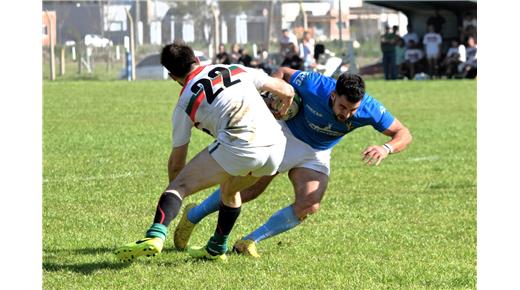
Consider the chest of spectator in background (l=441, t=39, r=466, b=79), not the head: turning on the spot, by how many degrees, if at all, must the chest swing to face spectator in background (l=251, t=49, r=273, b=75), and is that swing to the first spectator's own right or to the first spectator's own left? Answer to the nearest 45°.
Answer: approximately 45° to the first spectator's own right

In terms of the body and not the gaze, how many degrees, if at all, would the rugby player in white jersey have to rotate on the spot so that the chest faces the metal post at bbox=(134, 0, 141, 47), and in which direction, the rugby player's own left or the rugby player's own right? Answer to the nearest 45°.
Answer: approximately 45° to the rugby player's own right

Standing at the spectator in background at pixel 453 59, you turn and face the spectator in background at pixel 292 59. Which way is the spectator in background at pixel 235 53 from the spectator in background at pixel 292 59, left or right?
right

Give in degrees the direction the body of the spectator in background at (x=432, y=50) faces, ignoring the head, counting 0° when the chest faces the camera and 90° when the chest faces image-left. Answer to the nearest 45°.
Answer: approximately 0°

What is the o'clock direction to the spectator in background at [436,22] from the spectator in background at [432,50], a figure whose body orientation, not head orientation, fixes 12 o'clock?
the spectator in background at [436,22] is roughly at 6 o'clock from the spectator in background at [432,50].

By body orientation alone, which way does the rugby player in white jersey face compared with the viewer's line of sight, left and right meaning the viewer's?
facing away from the viewer and to the left of the viewer

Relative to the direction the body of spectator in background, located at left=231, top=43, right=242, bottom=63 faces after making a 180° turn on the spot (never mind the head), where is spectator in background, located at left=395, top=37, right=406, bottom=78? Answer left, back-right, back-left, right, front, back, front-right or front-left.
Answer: right

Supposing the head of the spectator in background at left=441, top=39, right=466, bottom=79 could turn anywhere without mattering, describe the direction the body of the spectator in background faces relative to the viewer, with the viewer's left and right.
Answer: facing the viewer and to the left of the viewer

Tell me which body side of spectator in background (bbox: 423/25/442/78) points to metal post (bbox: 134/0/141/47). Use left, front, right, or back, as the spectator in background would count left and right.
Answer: right

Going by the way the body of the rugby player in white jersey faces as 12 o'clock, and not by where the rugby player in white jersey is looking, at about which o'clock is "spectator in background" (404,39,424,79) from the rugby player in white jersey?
The spectator in background is roughly at 2 o'clock from the rugby player in white jersey.

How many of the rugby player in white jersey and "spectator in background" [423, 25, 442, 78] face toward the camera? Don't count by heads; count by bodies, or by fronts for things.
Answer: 1

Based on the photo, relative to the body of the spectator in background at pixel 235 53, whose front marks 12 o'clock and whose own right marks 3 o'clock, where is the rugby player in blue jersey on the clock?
The rugby player in blue jersey is roughly at 12 o'clock from the spectator in background.

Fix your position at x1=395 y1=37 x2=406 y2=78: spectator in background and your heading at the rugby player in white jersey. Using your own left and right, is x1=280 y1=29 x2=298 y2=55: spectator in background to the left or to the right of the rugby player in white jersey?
right
